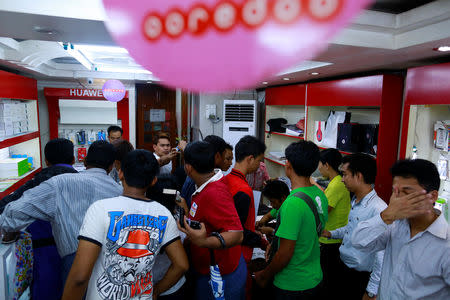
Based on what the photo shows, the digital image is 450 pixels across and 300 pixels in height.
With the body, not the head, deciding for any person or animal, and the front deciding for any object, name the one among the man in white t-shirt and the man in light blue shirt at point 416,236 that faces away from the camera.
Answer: the man in white t-shirt

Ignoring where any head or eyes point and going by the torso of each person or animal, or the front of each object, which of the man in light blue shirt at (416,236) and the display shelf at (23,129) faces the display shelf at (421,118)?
the display shelf at (23,129)

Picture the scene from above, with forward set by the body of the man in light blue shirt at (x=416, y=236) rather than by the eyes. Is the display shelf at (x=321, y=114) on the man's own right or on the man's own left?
on the man's own right

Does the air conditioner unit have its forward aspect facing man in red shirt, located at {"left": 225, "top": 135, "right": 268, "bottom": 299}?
yes

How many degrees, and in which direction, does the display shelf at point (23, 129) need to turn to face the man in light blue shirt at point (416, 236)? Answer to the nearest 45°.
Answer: approximately 45° to its right

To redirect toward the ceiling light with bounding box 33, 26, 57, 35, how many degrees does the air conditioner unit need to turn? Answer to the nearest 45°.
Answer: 0° — it already faces it

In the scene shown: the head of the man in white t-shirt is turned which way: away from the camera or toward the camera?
away from the camera

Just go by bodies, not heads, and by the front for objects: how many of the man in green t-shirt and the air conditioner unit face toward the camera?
1

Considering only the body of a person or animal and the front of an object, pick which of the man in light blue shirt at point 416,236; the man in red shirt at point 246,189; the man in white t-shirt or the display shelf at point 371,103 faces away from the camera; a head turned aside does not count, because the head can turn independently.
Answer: the man in white t-shirt

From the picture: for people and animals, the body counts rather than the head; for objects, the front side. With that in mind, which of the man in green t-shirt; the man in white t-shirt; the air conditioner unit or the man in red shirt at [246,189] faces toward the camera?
the air conditioner unit

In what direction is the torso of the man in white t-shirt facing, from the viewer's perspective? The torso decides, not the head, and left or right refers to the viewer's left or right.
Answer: facing away from the viewer

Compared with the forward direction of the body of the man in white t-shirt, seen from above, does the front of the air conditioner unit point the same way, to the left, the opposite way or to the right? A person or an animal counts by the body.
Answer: the opposite way

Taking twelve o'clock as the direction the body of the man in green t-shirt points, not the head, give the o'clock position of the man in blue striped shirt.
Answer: The man in blue striped shirt is roughly at 10 o'clock from the man in green t-shirt.
